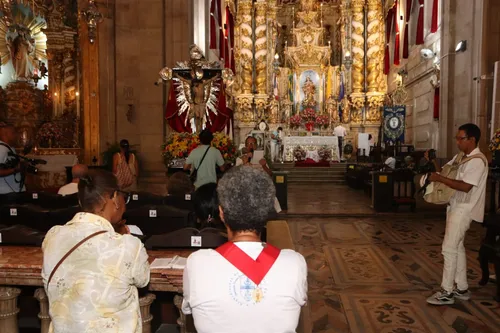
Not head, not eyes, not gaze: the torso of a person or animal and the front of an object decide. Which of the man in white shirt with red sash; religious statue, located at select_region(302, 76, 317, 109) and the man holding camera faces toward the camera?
the religious statue

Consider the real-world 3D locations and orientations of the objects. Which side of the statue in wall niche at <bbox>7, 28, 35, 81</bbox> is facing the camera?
front

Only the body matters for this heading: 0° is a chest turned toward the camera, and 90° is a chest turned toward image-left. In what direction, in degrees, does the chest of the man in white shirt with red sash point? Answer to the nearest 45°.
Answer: approximately 180°

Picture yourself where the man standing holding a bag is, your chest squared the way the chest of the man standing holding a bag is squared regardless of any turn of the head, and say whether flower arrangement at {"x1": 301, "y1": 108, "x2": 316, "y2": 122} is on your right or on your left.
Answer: on your right

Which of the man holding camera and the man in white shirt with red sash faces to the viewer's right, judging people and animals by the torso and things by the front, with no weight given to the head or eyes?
the man holding camera

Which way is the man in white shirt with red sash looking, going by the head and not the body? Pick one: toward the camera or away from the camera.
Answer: away from the camera

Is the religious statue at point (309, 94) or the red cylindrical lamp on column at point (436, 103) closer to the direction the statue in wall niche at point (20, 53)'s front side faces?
the red cylindrical lamp on column

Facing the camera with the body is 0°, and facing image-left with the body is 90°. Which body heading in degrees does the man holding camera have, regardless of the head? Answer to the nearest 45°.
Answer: approximately 270°

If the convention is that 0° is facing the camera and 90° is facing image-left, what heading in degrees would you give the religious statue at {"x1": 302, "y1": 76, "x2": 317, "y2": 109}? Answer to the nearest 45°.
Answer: approximately 0°

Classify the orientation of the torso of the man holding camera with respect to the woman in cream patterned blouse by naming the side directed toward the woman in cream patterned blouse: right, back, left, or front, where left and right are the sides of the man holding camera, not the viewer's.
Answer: right

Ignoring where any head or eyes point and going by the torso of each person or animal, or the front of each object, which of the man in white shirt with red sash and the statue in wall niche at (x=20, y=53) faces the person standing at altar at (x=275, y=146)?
the man in white shirt with red sash

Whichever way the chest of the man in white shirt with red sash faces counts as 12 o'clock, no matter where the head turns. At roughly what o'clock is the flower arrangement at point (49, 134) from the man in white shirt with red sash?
The flower arrangement is roughly at 11 o'clock from the man in white shirt with red sash.

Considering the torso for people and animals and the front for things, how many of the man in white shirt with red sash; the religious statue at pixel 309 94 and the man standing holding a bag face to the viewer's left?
1

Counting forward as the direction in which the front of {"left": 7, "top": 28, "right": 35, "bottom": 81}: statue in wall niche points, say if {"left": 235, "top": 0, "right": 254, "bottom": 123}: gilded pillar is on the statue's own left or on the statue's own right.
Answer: on the statue's own left

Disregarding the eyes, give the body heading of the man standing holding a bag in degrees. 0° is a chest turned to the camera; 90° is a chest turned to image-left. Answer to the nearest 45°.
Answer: approximately 90°

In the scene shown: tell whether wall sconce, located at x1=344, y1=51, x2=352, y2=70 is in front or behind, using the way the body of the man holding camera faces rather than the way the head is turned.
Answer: in front
